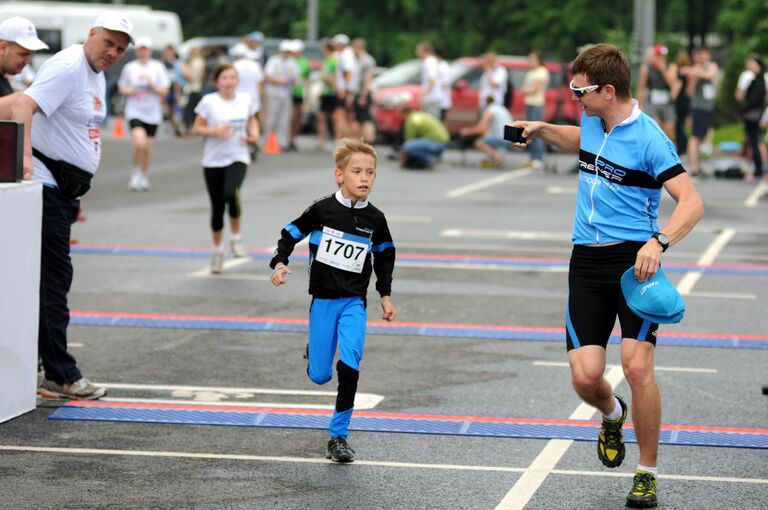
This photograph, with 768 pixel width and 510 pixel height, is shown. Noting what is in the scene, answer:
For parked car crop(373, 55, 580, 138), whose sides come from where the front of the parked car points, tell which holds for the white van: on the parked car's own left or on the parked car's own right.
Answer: on the parked car's own right

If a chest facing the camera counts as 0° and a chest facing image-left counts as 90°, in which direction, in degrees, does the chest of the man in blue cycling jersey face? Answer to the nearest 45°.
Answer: approximately 45°

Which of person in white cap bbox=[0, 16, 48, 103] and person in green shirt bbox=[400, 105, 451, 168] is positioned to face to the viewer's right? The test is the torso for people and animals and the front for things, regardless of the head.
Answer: the person in white cap

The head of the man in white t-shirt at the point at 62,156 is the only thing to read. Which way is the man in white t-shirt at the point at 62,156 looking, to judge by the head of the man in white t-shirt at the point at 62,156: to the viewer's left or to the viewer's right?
to the viewer's right

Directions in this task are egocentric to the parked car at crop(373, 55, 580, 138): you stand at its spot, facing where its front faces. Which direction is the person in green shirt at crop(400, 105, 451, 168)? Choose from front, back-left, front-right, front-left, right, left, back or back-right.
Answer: front-left

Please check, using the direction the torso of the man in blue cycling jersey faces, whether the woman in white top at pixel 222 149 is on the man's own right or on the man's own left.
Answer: on the man's own right

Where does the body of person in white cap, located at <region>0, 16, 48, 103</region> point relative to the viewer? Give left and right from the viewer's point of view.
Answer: facing to the right of the viewer

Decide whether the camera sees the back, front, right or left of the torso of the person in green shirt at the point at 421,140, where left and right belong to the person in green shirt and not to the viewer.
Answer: left

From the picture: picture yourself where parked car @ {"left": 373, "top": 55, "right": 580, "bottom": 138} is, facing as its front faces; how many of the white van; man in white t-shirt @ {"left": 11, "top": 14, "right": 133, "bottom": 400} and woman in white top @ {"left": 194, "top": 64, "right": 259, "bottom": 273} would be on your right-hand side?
1

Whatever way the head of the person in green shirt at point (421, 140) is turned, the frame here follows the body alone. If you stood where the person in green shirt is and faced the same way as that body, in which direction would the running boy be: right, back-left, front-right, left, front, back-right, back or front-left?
left

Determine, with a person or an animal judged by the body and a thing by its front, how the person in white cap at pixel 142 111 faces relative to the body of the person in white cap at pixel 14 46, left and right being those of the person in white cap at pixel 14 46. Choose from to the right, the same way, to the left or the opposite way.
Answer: to the right
